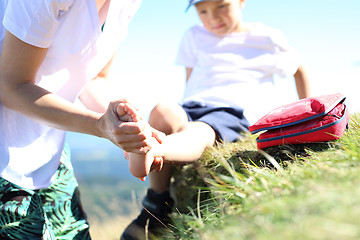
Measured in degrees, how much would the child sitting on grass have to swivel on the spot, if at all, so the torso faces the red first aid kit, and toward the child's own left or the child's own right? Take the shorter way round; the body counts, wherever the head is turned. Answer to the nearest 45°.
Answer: approximately 45° to the child's own left

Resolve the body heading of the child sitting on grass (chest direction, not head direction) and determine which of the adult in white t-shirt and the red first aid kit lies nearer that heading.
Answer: the adult in white t-shirt

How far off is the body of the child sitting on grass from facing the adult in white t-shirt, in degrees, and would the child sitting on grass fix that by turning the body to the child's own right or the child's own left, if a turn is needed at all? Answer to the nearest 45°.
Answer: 0° — they already face them

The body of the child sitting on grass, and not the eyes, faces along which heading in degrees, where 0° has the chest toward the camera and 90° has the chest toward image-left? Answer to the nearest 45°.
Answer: approximately 45°
